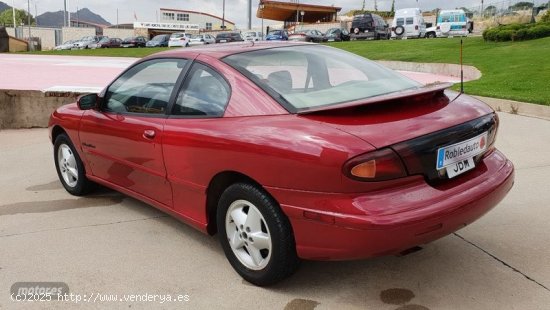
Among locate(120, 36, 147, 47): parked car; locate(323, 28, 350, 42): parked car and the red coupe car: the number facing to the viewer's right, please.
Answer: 0

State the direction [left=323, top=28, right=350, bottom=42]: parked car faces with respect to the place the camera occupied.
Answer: facing the viewer and to the left of the viewer

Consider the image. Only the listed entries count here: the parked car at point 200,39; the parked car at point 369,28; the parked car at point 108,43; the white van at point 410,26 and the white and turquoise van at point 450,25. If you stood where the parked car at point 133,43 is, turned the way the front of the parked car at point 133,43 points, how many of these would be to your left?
4

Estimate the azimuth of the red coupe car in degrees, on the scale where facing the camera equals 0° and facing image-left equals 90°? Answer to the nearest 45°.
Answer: approximately 135°

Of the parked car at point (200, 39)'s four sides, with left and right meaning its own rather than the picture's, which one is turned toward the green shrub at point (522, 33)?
left

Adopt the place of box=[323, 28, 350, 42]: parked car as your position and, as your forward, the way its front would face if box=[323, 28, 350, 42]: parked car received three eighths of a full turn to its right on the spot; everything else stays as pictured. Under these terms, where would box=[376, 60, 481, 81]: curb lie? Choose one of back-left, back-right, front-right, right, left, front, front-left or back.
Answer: back

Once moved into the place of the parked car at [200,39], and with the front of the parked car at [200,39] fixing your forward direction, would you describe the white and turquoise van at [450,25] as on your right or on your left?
on your left

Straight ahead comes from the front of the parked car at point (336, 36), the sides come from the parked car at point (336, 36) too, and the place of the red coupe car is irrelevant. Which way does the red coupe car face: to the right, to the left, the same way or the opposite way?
to the right

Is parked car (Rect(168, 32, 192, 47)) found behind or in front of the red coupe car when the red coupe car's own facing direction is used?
in front
